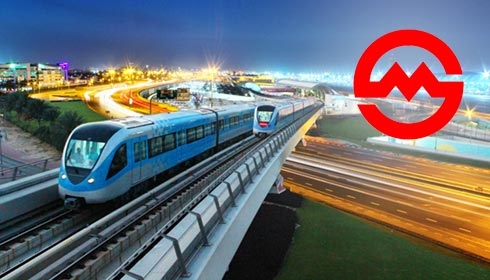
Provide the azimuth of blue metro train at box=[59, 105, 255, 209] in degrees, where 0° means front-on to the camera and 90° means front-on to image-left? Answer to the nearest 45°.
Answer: approximately 45°

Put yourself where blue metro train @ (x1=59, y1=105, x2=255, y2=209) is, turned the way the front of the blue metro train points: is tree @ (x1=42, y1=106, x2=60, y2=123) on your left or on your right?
on your right

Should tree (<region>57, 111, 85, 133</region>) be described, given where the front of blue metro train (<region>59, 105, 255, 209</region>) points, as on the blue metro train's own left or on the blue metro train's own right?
on the blue metro train's own right
